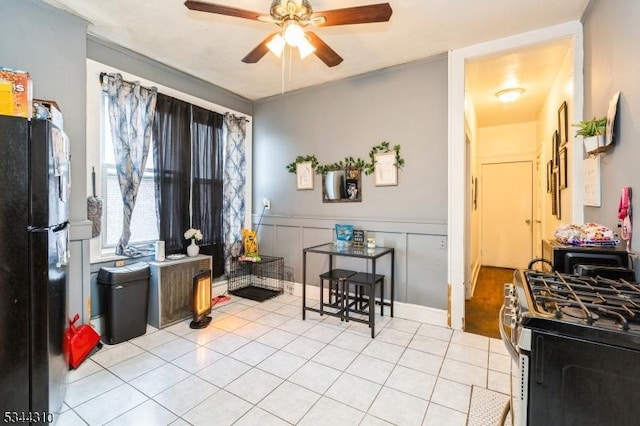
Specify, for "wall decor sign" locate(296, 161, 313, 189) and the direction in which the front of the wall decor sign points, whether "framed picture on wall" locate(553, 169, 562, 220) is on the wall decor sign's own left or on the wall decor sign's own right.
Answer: on the wall decor sign's own left

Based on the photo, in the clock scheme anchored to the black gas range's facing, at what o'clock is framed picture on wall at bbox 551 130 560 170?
The framed picture on wall is roughly at 3 o'clock from the black gas range.

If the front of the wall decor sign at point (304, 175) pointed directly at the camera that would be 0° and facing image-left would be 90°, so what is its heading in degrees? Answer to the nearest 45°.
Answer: approximately 0°

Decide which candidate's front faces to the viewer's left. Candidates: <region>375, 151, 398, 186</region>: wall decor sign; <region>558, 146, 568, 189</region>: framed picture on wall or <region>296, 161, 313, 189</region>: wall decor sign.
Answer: the framed picture on wall

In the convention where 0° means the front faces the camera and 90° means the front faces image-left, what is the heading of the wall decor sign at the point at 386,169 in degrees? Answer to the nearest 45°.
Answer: approximately 0°

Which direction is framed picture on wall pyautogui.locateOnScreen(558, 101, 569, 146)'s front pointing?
to the viewer's left

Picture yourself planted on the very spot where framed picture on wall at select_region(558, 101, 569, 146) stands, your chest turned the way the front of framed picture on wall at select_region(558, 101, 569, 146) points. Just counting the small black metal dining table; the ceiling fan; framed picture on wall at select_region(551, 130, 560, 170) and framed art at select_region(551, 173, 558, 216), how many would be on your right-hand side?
2

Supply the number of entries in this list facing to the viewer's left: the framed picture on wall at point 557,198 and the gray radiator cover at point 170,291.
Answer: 1

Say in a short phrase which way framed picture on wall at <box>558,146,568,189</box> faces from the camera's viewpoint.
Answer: facing to the left of the viewer

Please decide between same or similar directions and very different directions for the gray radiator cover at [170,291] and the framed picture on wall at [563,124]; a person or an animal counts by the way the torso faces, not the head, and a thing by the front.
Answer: very different directions

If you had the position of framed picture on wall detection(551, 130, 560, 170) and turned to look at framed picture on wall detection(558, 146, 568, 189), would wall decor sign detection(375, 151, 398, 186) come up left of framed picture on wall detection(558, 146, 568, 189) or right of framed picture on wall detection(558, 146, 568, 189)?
right
